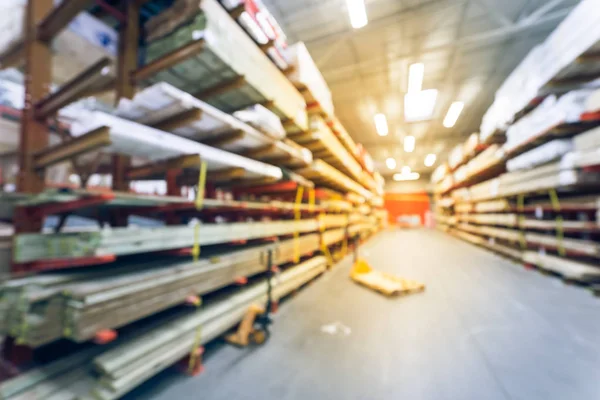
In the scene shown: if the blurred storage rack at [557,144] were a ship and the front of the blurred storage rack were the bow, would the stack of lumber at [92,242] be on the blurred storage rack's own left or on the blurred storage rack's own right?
on the blurred storage rack's own left

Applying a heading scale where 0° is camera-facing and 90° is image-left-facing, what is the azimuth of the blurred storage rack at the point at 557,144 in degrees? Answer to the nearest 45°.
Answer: approximately 90°

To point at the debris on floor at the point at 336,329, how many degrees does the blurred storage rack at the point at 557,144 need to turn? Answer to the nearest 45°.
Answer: approximately 45° to its left

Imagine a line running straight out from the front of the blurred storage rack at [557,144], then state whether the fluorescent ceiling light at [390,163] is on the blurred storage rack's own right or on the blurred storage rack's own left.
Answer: on the blurred storage rack's own right

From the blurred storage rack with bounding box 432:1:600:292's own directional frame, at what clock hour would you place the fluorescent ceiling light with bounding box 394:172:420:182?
The fluorescent ceiling light is roughly at 2 o'clock from the blurred storage rack.

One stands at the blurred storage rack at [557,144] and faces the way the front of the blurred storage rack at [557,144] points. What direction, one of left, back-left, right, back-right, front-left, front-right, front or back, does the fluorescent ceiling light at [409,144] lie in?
front-right
